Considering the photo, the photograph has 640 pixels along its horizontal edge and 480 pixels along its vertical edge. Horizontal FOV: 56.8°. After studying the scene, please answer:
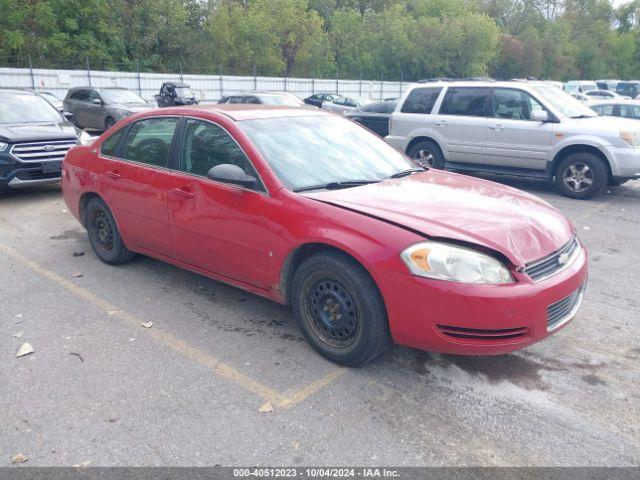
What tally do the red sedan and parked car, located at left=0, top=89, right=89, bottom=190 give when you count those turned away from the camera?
0

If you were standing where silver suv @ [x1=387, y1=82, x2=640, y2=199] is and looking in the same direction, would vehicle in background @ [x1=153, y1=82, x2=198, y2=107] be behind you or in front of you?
behind

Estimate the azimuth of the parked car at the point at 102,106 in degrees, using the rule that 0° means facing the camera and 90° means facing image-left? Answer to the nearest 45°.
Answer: approximately 315°

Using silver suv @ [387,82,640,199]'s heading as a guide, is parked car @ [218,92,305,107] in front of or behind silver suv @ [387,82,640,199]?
behind

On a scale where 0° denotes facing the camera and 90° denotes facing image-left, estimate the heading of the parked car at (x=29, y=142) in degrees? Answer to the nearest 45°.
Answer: approximately 315°

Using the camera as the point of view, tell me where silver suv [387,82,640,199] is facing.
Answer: facing the viewer and to the right of the viewer

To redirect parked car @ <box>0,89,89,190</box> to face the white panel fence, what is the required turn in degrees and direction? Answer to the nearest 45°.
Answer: approximately 135° to its left

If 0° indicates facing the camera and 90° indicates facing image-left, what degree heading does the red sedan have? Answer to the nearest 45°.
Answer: approximately 315°

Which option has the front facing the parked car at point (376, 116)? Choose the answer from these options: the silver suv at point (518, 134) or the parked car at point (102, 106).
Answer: the parked car at point (102, 106)

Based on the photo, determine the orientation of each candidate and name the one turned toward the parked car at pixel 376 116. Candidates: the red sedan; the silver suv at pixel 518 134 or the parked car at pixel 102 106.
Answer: the parked car at pixel 102 106

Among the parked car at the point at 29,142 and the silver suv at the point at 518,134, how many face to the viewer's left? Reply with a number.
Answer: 0

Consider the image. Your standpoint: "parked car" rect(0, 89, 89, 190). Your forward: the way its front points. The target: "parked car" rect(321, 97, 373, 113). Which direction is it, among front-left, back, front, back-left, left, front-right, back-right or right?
left
